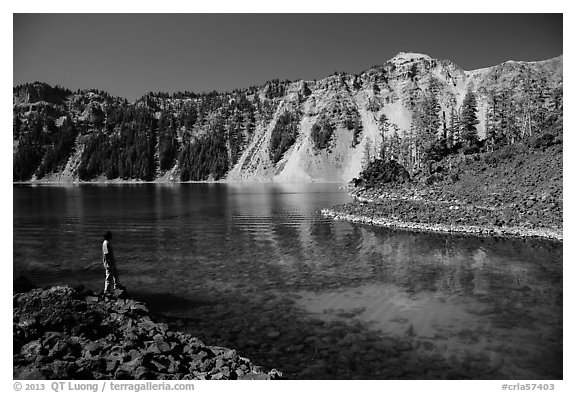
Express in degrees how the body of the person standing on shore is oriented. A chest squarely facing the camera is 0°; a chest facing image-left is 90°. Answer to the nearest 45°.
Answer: approximately 225°
